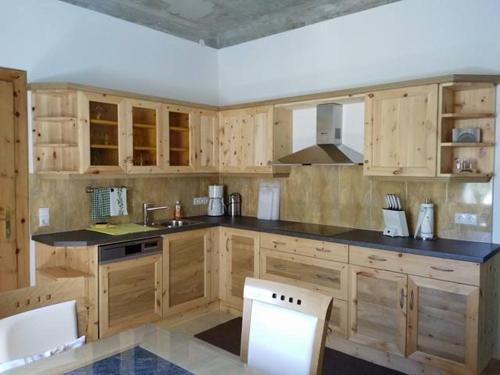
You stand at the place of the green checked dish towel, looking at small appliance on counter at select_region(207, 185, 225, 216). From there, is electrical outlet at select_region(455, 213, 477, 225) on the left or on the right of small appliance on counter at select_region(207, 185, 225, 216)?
right

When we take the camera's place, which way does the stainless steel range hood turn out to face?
facing the viewer and to the left of the viewer

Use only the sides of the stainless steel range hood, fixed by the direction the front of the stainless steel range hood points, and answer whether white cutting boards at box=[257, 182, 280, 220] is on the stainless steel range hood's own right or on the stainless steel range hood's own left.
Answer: on the stainless steel range hood's own right

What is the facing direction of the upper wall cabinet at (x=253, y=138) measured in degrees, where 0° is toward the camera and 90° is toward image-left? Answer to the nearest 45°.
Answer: approximately 45°

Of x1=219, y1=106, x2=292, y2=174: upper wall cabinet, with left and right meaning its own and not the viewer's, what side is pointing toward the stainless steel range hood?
left

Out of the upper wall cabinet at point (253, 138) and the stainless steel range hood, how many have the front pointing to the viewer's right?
0

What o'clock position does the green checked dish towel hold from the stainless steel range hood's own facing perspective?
The green checked dish towel is roughly at 1 o'clock from the stainless steel range hood.

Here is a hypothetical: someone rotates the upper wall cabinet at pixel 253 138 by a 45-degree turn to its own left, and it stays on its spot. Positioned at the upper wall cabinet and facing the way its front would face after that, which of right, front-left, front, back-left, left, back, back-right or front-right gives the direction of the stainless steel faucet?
right

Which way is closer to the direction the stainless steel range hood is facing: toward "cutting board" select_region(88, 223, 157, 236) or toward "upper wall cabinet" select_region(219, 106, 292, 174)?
the cutting board

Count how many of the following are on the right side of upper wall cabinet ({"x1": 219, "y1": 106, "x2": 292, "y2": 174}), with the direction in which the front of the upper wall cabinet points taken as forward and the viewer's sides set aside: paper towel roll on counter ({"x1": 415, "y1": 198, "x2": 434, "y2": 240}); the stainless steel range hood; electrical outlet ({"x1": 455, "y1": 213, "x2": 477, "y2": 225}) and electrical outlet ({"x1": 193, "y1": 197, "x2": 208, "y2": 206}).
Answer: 1

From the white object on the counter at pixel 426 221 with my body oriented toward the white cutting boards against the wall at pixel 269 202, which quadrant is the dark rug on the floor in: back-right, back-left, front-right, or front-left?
front-left

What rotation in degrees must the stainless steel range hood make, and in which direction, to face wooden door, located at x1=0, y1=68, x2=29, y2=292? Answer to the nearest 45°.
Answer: approximately 45° to its right

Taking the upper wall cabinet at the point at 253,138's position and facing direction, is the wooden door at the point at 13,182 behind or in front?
in front

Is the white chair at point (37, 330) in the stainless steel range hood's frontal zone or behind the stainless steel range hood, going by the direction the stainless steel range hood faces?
frontal zone

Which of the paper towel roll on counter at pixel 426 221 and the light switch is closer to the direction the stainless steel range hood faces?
the light switch

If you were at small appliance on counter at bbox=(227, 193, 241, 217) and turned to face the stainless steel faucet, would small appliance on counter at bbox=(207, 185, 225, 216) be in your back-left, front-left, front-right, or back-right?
front-right

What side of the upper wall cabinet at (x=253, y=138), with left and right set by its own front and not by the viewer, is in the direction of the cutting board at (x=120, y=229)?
front
